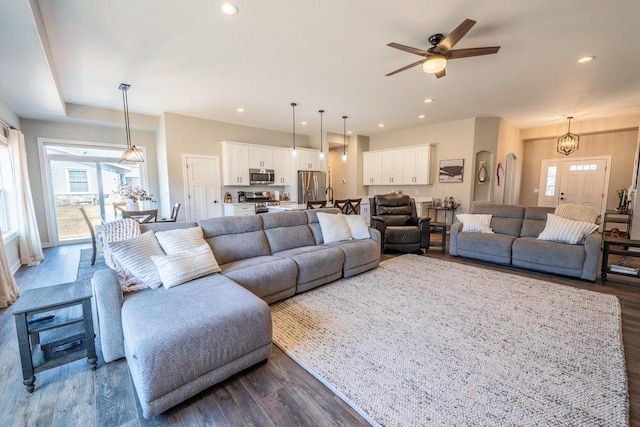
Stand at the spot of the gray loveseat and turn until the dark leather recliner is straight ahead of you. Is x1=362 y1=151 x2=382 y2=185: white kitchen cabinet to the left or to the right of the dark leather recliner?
right

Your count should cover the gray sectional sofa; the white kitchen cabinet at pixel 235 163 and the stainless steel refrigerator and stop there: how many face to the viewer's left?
0

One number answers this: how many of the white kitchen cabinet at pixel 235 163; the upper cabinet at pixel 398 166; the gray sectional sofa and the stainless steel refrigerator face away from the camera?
0

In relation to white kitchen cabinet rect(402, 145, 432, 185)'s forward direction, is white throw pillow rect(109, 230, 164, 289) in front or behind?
in front

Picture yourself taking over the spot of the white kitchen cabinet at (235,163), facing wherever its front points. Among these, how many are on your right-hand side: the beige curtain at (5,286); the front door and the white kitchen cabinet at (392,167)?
1

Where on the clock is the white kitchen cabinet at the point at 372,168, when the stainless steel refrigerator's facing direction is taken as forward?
The white kitchen cabinet is roughly at 10 o'clock from the stainless steel refrigerator.

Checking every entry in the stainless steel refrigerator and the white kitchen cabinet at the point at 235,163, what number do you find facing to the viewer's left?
0

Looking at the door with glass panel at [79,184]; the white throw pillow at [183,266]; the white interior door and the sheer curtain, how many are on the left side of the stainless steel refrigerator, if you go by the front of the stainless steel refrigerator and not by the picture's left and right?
0

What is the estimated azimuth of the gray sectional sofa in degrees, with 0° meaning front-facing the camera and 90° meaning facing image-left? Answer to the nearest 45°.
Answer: approximately 315°

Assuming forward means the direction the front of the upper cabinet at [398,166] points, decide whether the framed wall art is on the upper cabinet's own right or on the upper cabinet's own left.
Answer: on the upper cabinet's own left

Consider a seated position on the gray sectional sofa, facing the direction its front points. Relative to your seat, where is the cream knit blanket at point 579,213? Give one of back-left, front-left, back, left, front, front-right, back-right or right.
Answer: front-left

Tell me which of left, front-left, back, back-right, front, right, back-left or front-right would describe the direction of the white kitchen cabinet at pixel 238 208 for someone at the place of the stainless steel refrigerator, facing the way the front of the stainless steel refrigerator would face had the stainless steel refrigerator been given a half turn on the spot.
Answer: left

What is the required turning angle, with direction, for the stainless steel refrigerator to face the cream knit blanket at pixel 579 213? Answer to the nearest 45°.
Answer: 0° — it already faces it

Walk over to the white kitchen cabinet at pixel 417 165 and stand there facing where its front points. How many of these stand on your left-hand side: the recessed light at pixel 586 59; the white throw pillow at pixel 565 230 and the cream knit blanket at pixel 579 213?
3

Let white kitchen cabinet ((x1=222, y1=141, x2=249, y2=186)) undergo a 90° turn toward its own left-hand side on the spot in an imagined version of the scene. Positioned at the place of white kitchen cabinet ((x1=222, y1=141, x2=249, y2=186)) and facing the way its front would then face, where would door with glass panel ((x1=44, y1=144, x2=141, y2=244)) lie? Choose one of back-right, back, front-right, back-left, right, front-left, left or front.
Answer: back-left

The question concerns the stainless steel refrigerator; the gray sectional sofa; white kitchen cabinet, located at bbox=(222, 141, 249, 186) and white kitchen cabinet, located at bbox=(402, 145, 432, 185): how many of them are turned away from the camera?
0

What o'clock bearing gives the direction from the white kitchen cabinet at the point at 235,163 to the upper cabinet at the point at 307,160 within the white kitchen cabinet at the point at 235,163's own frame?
The upper cabinet is roughly at 10 o'clock from the white kitchen cabinet.

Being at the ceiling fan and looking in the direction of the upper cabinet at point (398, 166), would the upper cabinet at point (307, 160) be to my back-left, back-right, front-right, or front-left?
front-left
